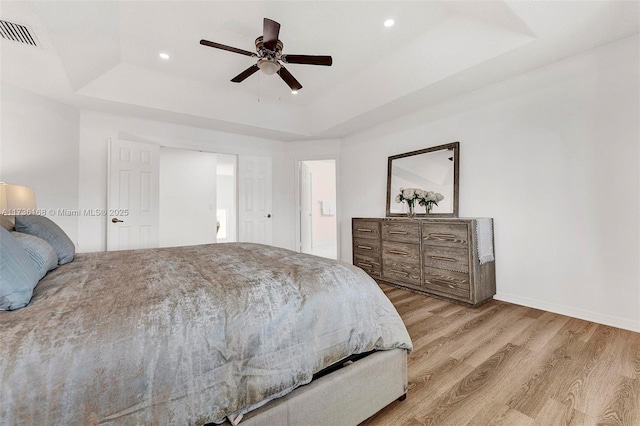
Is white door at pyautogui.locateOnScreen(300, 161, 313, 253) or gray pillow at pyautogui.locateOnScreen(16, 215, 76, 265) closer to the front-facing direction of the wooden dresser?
the gray pillow

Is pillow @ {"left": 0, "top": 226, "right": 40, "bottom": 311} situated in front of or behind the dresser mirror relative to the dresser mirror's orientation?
in front

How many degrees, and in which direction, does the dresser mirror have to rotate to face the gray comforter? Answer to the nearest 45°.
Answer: approximately 45° to its left

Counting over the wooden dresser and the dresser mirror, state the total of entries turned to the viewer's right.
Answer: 0

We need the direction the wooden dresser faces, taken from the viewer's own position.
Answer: facing the viewer and to the left of the viewer

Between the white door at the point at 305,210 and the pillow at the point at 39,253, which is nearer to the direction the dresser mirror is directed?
the pillow

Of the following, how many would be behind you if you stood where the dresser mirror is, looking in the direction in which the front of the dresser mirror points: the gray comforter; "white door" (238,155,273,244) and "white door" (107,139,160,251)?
0

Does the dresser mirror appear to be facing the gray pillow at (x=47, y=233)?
yes

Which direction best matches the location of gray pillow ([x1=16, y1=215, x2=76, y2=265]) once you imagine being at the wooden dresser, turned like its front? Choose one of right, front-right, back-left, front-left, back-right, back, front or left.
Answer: front

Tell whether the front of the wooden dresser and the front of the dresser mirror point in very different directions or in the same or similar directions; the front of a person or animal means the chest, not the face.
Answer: same or similar directions

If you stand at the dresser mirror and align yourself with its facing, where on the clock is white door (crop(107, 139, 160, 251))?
The white door is roughly at 1 o'clock from the dresser mirror.

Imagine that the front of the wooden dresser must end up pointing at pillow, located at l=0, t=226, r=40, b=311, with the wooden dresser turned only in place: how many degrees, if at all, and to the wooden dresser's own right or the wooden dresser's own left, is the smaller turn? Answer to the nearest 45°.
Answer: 0° — it already faces it

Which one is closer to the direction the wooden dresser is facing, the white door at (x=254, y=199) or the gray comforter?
the gray comforter

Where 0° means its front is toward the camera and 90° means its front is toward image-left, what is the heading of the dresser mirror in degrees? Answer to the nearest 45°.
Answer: approximately 45°
